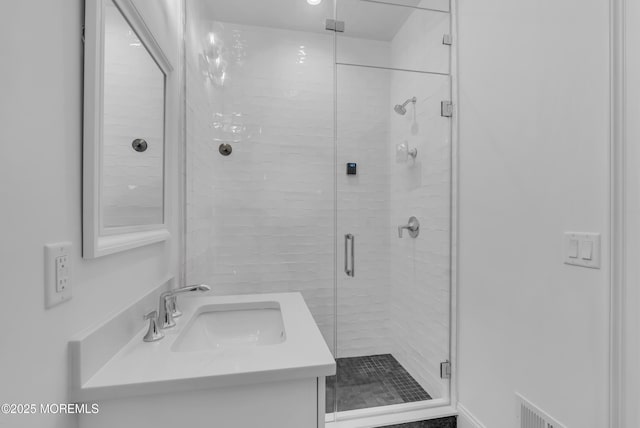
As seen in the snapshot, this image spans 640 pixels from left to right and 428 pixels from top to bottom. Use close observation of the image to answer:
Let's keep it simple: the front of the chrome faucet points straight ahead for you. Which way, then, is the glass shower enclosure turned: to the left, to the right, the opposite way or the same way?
to the right

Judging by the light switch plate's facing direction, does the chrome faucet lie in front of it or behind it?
in front

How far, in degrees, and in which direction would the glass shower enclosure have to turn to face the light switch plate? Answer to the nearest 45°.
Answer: approximately 45° to its left

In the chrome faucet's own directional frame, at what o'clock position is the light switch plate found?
The light switch plate is roughly at 1 o'clock from the chrome faucet.

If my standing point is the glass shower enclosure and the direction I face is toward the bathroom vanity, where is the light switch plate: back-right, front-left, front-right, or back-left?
front-left

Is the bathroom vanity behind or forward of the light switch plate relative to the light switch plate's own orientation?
forward

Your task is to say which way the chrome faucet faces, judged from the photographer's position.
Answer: facing to the right of the viewer

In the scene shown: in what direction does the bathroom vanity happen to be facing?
to the viewer's right

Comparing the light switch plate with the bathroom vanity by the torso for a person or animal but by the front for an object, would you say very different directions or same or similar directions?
very different directions

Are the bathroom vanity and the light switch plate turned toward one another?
yes

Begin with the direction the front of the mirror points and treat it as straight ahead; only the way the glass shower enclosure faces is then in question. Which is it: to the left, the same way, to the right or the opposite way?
to the right

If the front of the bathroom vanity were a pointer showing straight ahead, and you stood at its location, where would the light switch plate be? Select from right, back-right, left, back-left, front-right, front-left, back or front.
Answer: front

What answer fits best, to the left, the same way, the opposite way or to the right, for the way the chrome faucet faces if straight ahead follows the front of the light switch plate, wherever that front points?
the opposite way

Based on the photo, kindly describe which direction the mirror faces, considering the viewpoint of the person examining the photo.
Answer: facing the viewer and to the right of the viewer

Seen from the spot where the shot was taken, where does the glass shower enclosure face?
facing the viewer
